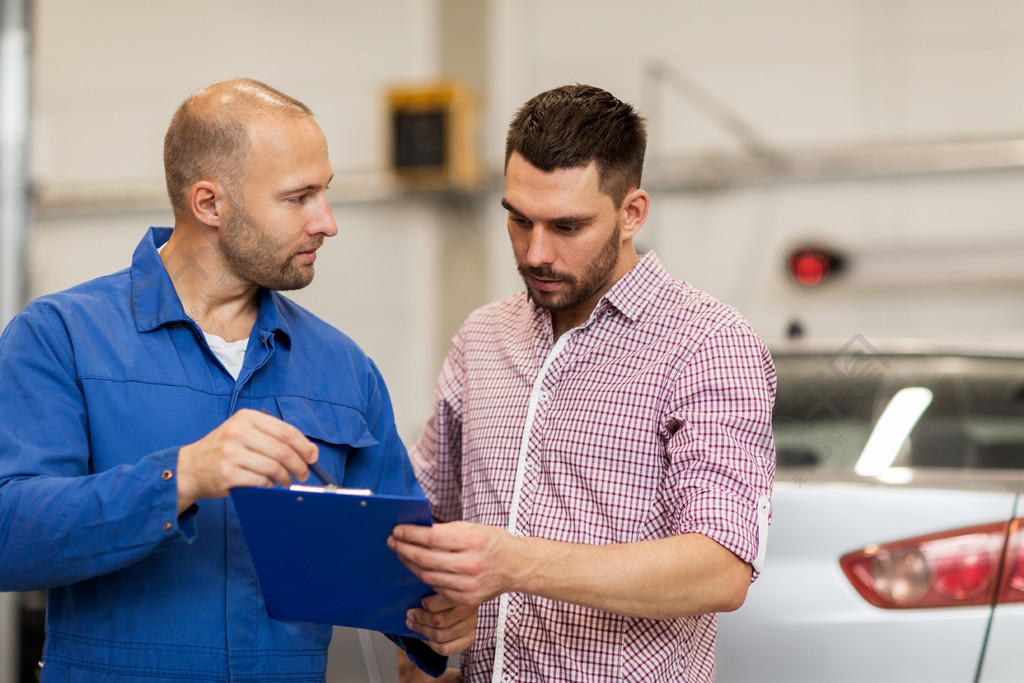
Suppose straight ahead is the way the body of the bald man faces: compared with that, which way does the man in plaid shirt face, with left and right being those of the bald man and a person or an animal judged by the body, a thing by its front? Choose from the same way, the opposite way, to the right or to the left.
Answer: to the right

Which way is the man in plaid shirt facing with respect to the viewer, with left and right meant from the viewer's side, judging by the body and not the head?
facing the viewer and to the left of the viewer

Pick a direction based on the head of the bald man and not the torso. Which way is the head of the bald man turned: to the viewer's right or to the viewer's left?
to the viewer's right

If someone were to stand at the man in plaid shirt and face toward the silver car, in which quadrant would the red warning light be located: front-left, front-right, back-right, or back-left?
front-left

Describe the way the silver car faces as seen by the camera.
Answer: facing away from the viewer and to the left of the viewer

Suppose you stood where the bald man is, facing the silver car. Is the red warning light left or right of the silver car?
left

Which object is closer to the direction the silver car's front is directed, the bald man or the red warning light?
the red warning light

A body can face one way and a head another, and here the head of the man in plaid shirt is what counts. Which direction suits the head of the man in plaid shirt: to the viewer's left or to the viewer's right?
to the viewer's left

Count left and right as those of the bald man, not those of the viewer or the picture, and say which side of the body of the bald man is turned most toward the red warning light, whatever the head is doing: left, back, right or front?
left

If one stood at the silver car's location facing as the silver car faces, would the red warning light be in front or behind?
in front

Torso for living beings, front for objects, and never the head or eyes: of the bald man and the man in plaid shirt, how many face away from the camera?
0

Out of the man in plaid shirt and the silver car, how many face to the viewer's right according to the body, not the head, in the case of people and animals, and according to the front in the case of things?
0
